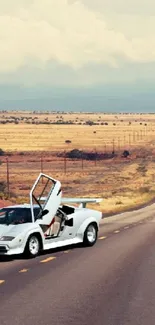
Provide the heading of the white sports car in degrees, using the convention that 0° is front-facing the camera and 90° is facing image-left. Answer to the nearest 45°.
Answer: approximately 45°
